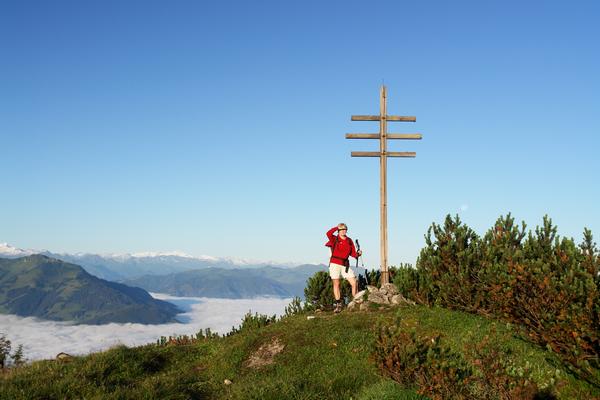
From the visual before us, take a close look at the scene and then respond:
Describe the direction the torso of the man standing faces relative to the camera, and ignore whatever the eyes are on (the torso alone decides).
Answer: toward the camera

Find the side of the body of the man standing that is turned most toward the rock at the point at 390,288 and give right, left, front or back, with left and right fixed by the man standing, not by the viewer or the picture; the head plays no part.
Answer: left

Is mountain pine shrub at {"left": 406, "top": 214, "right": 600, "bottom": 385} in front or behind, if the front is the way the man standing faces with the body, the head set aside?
in front

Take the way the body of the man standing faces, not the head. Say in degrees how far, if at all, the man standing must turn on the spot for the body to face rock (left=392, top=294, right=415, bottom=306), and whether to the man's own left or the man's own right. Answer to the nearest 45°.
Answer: approximately 90° to the man's own left

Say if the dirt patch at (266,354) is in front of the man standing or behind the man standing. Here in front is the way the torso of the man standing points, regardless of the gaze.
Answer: in front

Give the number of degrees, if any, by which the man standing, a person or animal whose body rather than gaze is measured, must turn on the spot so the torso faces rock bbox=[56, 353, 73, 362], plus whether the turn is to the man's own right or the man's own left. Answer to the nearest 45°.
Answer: approximately 45° to the man's own right
